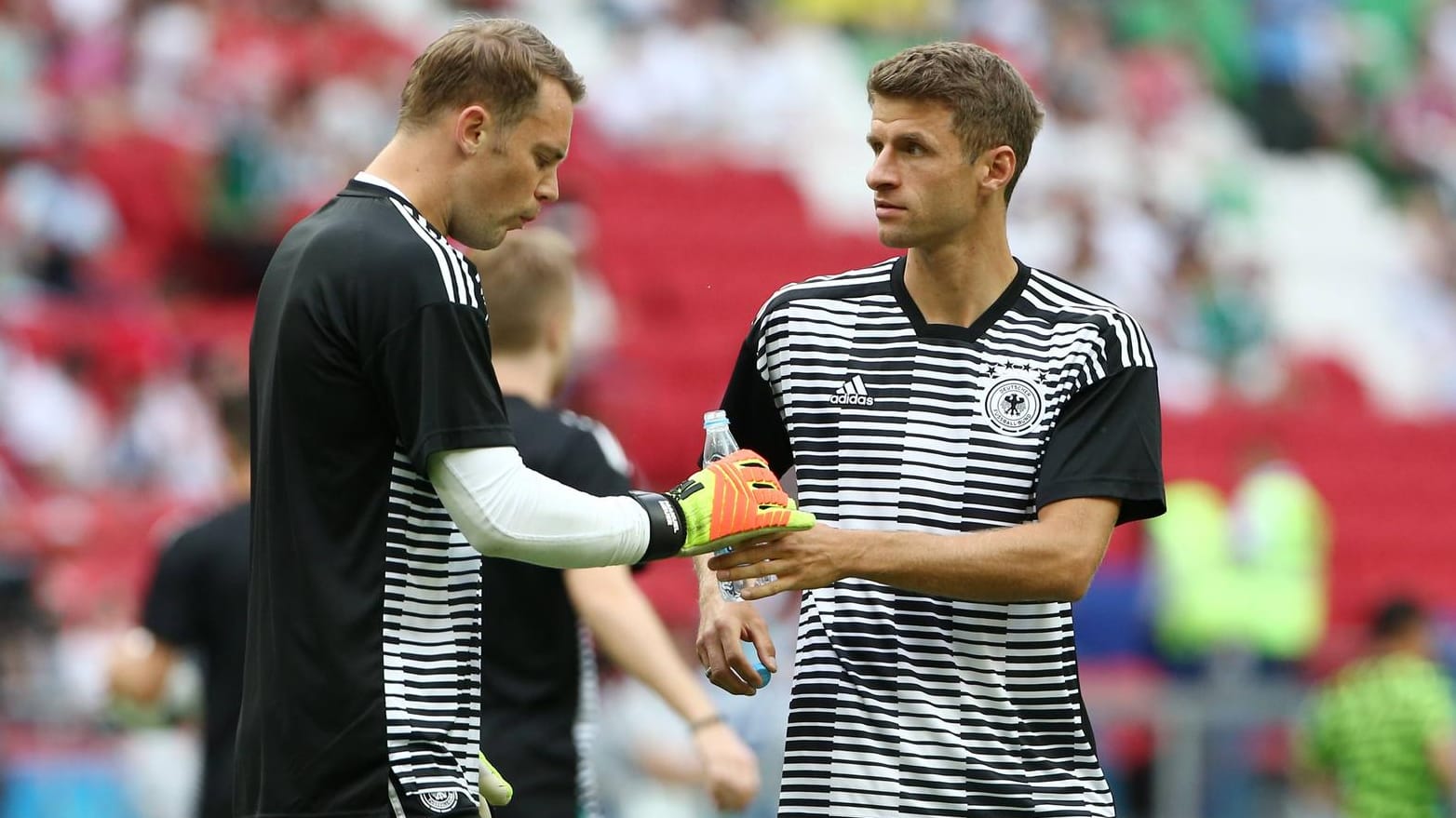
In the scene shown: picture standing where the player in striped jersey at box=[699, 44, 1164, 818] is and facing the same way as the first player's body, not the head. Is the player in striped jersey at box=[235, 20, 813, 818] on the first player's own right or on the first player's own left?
on the first player's own right

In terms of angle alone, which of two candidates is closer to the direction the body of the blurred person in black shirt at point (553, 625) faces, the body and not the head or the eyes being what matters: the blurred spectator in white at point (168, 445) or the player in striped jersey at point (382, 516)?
the blurred spectator in white

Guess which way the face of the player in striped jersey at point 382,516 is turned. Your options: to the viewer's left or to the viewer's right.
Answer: to the viewer's right

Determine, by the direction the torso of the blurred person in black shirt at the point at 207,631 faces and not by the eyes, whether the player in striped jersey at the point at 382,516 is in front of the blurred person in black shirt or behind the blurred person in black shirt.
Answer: behind

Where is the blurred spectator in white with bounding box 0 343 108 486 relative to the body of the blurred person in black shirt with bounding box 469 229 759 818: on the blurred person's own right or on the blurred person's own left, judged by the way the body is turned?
on the blurred person's own left

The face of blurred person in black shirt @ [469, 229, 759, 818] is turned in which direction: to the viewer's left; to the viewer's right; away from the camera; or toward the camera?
away from the camera

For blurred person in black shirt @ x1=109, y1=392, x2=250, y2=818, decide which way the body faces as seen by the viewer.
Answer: away from the camera

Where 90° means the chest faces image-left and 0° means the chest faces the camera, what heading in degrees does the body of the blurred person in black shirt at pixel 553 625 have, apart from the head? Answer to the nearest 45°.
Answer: approximately 225°

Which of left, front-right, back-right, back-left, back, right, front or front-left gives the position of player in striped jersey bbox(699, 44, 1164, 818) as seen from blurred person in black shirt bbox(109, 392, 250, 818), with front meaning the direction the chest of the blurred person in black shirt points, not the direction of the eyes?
back-right

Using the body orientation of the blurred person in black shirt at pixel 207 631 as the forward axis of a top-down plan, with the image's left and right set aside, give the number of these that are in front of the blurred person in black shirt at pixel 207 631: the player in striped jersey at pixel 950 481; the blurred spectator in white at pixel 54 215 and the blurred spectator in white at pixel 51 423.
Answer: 2

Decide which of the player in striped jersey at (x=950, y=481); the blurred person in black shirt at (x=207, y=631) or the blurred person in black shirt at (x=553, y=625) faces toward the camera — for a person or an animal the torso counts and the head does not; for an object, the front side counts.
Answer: the player in striped jersey

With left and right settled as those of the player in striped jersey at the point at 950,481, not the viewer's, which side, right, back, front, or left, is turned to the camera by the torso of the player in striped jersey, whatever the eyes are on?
front

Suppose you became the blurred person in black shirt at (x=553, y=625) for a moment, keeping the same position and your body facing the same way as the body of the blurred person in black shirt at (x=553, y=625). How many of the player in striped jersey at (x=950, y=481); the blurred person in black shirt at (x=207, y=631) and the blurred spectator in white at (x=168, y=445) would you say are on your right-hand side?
1

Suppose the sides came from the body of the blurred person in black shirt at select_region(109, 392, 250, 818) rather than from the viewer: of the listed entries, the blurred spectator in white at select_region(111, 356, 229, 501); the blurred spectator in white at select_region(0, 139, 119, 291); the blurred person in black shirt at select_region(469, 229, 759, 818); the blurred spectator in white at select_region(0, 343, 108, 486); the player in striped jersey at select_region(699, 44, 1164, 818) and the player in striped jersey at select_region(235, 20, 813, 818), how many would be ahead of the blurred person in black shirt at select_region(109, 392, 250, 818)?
3

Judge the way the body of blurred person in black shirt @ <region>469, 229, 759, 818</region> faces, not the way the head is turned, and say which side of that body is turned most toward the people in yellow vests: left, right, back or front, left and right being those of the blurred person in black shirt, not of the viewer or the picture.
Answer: front

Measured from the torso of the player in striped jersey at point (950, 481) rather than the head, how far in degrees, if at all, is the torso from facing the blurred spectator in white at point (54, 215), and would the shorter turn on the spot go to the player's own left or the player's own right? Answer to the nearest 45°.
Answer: approximately 135° to the player's own right
